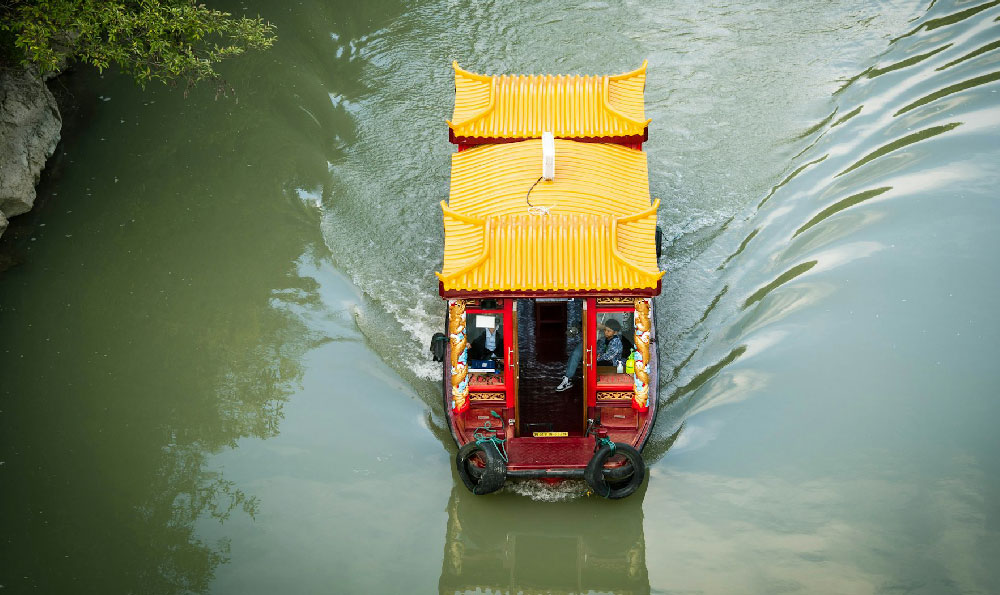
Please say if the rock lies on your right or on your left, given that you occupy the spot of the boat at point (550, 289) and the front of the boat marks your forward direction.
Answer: on your right

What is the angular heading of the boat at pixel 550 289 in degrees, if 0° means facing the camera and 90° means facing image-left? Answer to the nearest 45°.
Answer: approximately 0°
